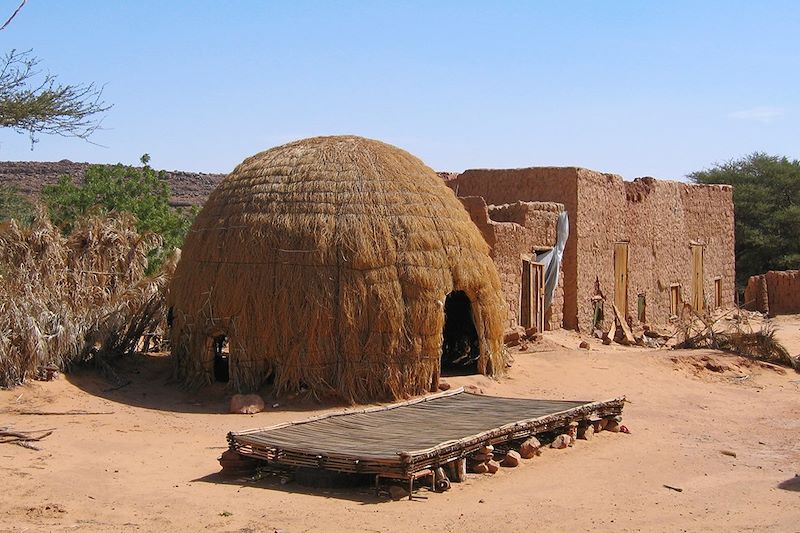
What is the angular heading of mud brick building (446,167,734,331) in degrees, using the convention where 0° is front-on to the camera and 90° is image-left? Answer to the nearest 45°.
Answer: approximately 315°

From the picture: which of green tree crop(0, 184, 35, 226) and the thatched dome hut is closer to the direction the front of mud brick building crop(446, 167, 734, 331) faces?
the thatched dome hut

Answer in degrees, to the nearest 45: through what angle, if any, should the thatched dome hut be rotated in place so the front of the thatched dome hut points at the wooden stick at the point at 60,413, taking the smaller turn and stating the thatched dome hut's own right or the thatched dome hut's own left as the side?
approximately 135° to the thatched dome hut's own right

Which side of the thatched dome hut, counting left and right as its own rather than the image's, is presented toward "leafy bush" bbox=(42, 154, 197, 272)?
back

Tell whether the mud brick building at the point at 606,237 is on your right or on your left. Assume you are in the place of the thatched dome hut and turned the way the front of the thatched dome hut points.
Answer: on your left

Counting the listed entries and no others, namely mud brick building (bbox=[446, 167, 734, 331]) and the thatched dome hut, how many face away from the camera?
0

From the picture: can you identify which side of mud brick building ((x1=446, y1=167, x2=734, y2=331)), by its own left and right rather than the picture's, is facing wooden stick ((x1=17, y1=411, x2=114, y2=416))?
right

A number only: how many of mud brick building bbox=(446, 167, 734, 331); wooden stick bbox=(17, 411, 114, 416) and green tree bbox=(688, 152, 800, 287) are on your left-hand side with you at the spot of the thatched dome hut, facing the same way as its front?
2

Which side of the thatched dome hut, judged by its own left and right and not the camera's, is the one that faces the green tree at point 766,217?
left

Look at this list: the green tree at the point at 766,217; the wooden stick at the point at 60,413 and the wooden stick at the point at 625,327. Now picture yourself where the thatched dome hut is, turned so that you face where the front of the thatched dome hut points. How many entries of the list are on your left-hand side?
2

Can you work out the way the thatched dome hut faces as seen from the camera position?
facing the viewer and to the right of the viewer

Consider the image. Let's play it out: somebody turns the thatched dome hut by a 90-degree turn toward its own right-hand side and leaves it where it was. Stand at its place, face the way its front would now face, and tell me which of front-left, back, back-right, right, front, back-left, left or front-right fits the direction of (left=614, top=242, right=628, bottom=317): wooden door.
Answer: back

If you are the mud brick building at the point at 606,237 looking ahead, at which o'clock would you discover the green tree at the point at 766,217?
The green tree is roughly at 8 o'clock from the mud brick building.
